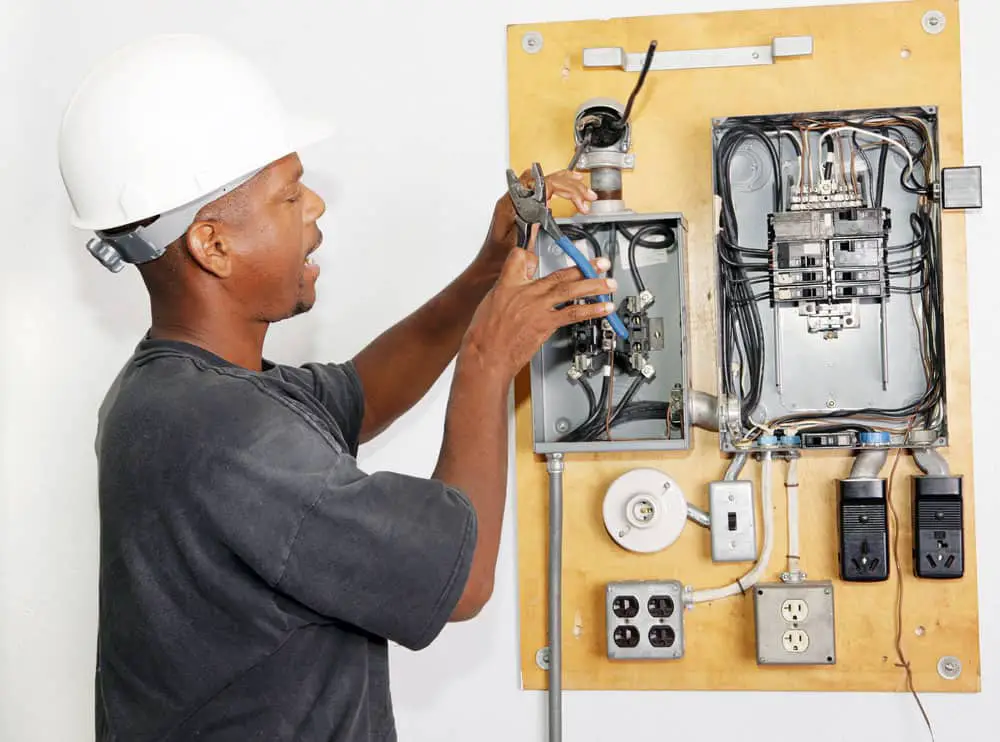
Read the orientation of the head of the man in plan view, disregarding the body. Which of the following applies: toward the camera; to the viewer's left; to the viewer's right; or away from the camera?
to the viewer's right

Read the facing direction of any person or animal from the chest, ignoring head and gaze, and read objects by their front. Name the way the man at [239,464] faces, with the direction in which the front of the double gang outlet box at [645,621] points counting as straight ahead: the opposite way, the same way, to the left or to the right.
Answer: to the left

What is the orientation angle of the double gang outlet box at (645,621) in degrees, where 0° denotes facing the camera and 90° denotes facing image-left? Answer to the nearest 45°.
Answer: approximately 0°

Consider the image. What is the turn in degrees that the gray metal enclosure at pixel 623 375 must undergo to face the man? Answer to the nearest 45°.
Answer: approximately 45° to its right

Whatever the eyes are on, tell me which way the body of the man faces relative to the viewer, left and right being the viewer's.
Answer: facing to the right of the viewer
